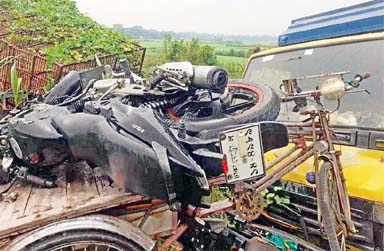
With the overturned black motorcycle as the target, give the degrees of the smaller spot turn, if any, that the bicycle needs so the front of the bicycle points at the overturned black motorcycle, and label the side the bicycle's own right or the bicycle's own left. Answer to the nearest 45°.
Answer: approximately 135° to the bicycle's own right

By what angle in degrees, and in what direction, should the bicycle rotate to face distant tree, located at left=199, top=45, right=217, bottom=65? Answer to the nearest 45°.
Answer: approximately 135° to its left

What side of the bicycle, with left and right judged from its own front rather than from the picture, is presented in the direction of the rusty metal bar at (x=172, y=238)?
right

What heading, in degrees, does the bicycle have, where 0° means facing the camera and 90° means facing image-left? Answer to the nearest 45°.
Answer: approximately 315°

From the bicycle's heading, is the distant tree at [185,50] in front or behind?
behind
